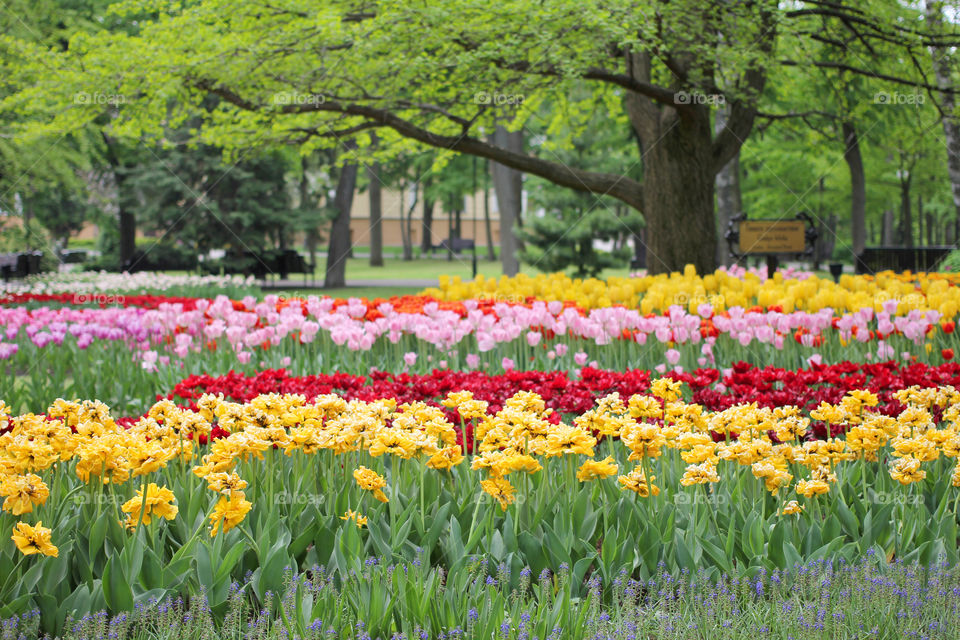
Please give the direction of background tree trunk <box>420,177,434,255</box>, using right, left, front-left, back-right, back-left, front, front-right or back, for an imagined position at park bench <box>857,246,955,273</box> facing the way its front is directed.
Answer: back-right

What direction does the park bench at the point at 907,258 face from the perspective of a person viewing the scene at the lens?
facing the viewer

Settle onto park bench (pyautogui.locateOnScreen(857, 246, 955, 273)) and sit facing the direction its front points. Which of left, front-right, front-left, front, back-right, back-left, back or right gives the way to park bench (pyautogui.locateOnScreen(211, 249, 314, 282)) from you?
right

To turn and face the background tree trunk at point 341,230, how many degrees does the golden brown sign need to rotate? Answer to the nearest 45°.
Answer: approximately 135° to its right

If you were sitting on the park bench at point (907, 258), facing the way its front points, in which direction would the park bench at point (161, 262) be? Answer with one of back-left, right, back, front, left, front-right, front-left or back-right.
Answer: right
